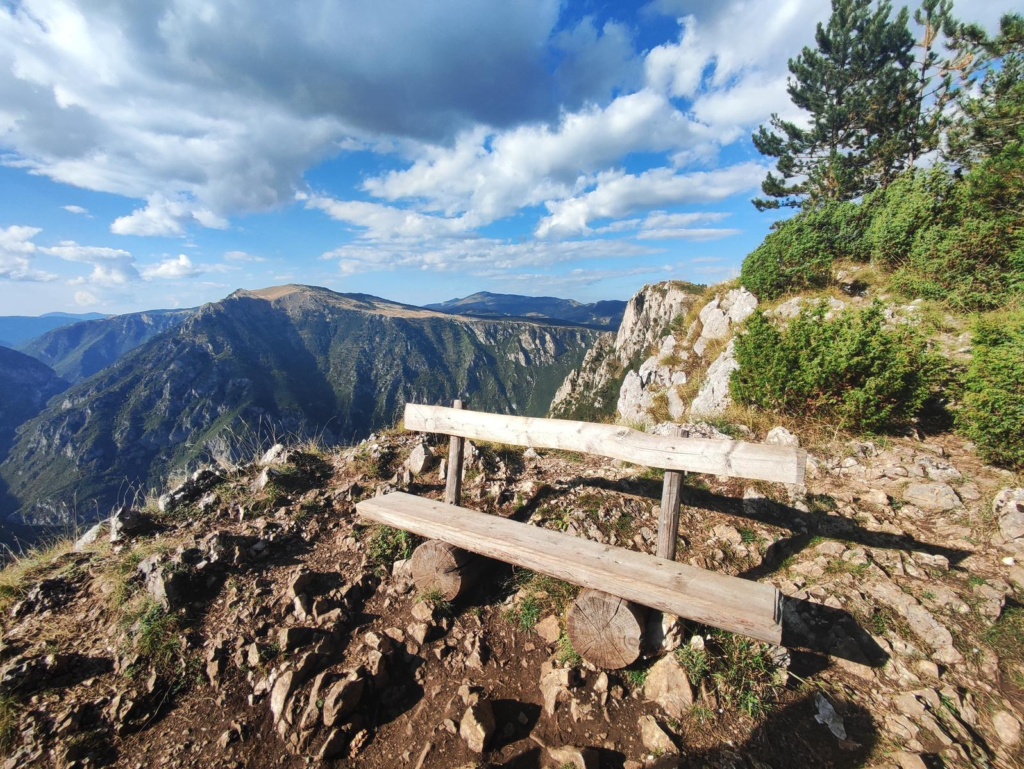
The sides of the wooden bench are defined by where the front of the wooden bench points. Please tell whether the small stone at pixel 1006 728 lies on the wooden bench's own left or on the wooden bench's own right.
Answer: on the wooden bench's own left

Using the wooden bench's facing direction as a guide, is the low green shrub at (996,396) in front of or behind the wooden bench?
behind

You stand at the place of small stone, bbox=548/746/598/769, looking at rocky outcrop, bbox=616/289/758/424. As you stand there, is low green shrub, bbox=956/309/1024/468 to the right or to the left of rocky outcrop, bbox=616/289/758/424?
right

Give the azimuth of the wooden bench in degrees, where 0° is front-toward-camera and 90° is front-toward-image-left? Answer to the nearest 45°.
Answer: approximately 45°

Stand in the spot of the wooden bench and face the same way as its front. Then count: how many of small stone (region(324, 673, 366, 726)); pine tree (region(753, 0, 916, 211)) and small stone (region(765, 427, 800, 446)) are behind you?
2

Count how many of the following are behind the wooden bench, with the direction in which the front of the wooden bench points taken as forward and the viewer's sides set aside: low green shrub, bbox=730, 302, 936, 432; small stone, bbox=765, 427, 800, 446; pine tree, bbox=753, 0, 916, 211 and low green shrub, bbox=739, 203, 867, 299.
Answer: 4

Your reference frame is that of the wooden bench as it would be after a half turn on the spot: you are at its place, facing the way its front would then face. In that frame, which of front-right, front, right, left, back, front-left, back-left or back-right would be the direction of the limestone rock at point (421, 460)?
left

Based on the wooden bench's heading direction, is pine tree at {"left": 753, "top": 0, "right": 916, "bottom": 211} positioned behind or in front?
behind

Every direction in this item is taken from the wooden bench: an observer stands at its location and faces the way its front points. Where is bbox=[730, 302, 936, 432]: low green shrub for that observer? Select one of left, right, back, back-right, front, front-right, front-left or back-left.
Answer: back

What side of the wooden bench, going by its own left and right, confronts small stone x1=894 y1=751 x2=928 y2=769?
left

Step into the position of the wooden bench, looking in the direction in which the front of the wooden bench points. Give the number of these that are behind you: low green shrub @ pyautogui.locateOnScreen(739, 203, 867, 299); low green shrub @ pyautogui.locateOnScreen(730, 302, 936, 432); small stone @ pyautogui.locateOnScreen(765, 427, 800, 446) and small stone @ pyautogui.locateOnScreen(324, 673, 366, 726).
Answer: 3

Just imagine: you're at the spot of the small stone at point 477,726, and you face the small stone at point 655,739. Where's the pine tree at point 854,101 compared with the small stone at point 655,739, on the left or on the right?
left

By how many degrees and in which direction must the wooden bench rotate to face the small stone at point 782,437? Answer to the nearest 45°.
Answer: approximately 180°

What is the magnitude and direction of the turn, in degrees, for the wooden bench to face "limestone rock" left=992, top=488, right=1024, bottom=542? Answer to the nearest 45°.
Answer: approximately 135° to its left
